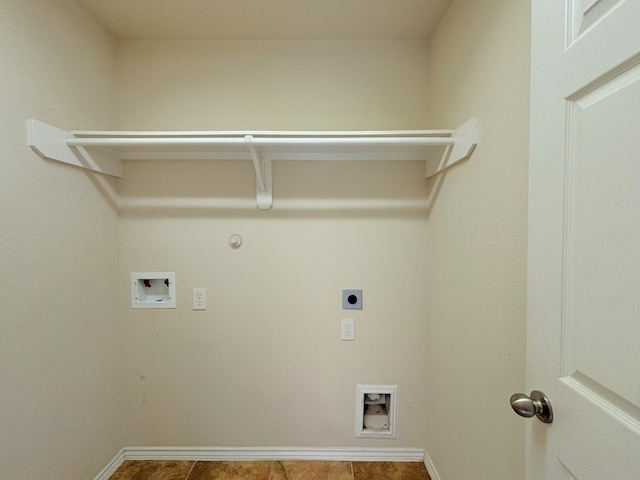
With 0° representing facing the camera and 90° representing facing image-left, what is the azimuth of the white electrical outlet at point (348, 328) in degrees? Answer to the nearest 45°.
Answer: approximately 0°

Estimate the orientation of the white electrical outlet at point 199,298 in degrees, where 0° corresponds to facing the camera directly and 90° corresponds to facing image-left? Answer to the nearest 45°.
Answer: approximately 0°

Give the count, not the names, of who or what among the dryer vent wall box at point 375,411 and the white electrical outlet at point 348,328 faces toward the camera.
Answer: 2
